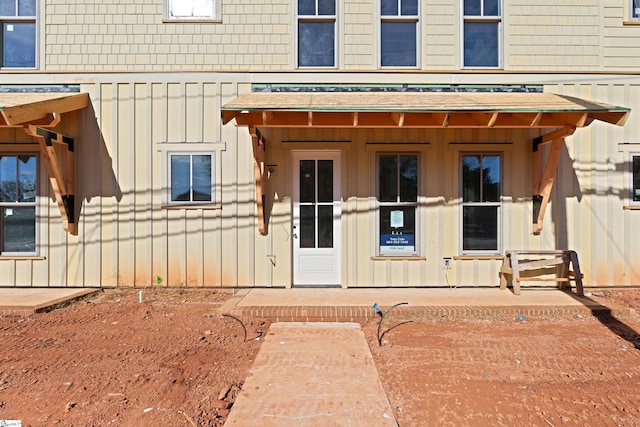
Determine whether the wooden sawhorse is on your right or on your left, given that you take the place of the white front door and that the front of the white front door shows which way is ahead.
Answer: on your left

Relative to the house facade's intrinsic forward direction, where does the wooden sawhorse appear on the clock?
The wooden sawhorse is roughly at 9 o'clock from the house facade.

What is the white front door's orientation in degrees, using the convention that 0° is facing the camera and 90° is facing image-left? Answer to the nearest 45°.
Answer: approximately 0°
